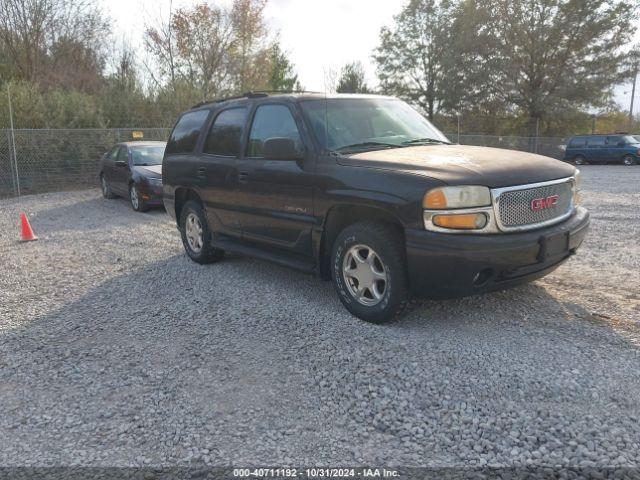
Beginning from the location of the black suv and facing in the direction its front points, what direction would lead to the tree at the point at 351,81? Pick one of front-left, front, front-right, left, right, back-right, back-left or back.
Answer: back-left

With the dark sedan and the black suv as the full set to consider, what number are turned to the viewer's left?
0

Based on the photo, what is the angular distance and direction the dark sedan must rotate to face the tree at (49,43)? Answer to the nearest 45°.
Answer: approximately 135° to its left

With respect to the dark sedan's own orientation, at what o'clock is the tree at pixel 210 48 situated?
The tree is roughly at 8 o'clock from the dark sedan.

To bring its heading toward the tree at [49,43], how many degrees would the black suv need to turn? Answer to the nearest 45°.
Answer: approximately 180°

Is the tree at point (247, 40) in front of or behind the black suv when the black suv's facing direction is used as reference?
behind

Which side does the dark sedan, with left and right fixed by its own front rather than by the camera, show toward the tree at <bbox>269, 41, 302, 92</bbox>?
left

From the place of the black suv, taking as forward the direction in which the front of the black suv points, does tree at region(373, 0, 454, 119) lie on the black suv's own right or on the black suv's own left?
on the black suv's own left

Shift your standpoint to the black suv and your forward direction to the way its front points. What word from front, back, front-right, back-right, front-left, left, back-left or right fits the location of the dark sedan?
back

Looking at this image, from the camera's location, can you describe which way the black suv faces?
facing the viewer and to the right of the viewer

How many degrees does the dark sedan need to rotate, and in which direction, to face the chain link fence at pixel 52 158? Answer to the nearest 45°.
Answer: approximately 180°

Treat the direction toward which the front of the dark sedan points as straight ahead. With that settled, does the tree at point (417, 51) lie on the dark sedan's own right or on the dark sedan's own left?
on the dark sedan's own left
